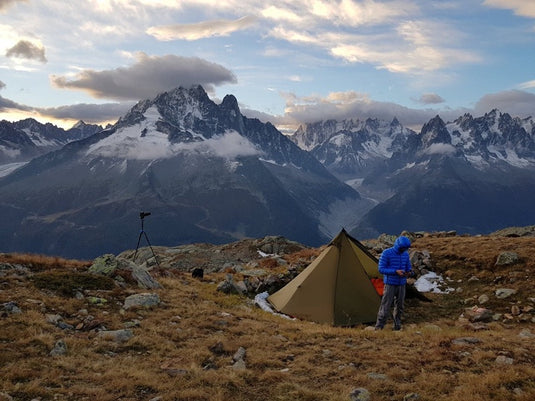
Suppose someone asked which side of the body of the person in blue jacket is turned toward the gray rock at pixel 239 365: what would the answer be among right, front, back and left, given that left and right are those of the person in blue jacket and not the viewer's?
right

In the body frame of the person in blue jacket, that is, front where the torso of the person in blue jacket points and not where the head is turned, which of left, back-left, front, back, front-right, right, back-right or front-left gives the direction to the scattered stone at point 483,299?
left

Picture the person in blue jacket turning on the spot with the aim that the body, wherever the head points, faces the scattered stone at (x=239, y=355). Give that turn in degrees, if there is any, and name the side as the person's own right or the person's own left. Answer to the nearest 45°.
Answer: approximately 90° to the person's own right

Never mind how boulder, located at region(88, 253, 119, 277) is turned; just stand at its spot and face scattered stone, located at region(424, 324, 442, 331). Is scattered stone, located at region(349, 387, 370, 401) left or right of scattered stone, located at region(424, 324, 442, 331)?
right

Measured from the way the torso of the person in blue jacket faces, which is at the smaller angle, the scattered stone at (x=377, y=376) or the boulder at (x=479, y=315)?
the scattered stone

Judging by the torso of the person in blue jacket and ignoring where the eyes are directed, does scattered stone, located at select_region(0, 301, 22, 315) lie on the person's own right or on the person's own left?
on the person's own right

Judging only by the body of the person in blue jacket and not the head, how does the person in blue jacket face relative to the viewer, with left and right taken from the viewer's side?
facing the viewer and to the right of the viewer
